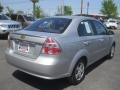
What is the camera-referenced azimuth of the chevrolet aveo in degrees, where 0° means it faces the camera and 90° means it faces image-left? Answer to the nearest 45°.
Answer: approximately 225°
